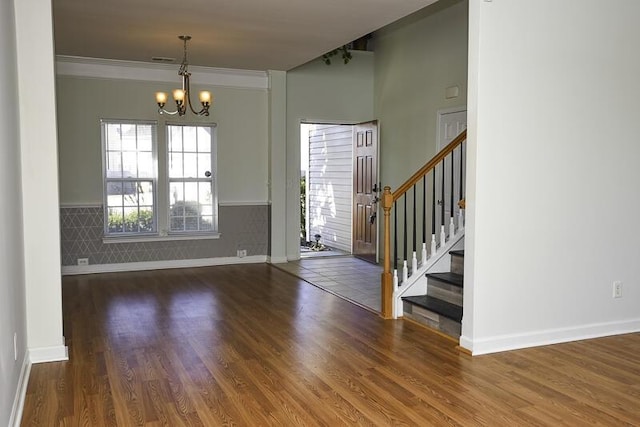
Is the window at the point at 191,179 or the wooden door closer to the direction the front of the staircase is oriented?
the window

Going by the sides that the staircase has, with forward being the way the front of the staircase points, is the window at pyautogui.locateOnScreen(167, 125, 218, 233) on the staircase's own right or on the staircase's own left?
on the staircase's own right

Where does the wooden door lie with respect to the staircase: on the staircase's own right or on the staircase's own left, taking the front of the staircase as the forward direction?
on the staircase's own right

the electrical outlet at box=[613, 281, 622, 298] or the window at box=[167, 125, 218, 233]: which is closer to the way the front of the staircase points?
the window

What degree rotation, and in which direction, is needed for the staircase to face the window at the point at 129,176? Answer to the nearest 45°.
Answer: approximately 90° to its right

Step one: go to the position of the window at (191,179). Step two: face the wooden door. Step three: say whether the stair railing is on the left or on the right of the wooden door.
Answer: right

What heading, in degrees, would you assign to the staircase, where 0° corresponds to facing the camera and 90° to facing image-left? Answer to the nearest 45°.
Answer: approximately 45°

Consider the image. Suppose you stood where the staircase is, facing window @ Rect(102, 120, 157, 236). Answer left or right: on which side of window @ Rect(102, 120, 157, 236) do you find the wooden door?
right
